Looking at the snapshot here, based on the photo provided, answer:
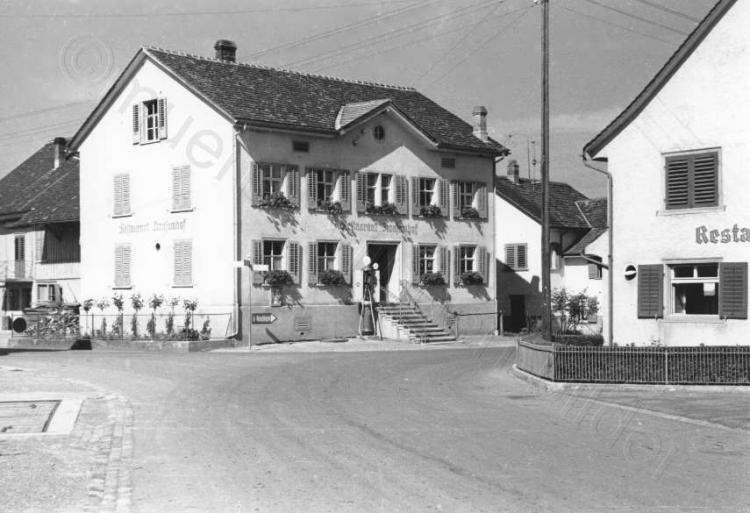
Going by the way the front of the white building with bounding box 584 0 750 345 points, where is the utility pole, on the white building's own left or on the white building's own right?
on the white building's own right

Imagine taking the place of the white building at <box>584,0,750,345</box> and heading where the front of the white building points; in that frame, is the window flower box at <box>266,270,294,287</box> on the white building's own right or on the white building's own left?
on the white building's own right

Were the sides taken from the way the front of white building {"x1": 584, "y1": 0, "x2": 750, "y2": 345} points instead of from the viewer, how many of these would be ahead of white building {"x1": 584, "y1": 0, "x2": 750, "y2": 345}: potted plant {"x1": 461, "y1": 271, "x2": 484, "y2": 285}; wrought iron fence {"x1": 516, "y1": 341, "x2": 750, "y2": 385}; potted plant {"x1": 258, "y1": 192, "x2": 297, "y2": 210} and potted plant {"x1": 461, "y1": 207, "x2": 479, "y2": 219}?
1

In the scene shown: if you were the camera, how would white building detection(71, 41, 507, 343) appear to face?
facing the viewer and to the right of the viewer

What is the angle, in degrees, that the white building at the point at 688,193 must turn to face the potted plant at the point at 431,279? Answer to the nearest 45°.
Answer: approximately 135° to its right

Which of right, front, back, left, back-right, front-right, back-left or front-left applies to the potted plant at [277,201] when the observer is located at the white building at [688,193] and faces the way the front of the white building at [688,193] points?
back-right

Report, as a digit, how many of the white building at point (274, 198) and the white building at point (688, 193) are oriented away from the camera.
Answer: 0

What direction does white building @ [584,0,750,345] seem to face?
toward the camera
